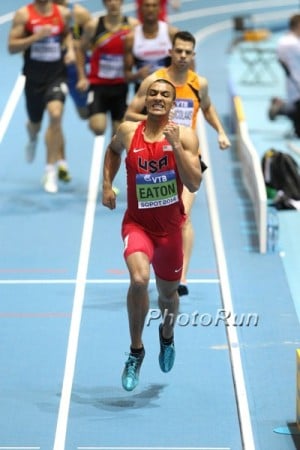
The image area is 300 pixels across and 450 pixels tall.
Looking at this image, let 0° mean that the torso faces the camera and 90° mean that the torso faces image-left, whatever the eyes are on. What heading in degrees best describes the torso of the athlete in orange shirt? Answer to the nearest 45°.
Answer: approximately 0°
